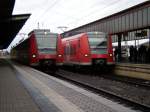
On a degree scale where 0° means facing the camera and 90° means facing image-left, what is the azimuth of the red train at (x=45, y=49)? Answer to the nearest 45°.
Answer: approximately 315°

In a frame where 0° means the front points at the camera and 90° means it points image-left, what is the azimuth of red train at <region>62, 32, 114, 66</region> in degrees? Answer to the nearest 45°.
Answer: approximately 315°

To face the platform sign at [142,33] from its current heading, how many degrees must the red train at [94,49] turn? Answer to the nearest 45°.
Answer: approximately 90° to its left
